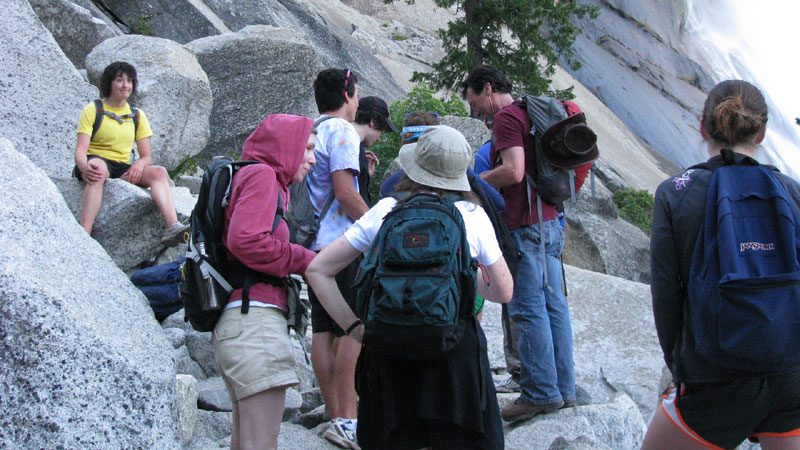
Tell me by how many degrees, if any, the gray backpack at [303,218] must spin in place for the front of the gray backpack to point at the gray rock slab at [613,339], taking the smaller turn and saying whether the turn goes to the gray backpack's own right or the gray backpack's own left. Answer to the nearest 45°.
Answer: approximately 135° to the gray backpack's own right

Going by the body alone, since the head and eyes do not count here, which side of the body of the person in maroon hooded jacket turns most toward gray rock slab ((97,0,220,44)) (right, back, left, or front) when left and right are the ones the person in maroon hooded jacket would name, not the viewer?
left

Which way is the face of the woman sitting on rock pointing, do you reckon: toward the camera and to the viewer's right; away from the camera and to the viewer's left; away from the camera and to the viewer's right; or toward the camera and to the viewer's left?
toward the camera and to the viewer's right

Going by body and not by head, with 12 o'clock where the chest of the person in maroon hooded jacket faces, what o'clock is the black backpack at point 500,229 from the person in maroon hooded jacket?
The black backpack is roughly at 11 o'clock from the person in maroon hooded jacket.

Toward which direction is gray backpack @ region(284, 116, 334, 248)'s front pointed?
to the viewer's left

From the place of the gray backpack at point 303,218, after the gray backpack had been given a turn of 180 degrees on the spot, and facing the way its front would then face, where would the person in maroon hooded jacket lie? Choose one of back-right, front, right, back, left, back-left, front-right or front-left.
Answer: right

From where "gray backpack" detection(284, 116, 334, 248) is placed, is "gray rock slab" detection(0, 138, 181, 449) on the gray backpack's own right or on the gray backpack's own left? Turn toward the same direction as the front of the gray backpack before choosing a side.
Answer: on the gray backpack's own left

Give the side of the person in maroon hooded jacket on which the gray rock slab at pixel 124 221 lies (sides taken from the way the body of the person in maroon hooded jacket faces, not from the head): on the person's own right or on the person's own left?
on the person's own left

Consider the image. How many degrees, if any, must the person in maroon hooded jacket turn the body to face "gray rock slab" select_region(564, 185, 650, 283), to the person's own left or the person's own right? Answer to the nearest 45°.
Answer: approximately 45° to the person's own left

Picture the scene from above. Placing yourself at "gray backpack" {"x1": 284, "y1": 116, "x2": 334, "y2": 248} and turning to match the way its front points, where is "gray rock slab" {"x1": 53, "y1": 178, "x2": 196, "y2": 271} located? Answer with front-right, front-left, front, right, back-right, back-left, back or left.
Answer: front-right

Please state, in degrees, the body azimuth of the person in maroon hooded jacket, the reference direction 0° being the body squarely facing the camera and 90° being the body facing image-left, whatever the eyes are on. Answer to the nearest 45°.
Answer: approximately 270°

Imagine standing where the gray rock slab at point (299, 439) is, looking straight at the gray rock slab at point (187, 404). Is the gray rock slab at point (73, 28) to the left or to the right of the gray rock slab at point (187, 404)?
right

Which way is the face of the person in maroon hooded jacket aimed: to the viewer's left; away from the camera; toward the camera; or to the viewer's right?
to the viewer's right

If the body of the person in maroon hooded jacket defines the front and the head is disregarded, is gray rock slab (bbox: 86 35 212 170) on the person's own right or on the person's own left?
on the person's own left

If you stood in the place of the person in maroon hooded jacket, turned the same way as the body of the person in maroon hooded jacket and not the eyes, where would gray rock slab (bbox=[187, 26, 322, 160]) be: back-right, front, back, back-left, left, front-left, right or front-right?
left
